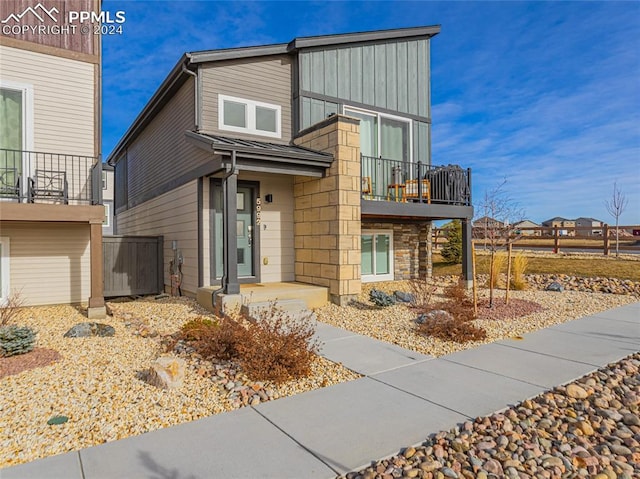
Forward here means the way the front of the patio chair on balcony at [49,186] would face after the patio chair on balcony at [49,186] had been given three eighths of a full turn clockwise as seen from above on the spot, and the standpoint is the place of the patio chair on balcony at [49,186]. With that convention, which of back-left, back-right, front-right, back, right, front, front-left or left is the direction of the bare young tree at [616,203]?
back-right

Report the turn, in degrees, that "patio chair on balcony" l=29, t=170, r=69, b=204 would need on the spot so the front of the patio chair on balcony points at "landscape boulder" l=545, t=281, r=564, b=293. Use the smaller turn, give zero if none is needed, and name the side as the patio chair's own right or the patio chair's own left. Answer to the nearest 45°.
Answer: approximately 90° to the patio chair's own left

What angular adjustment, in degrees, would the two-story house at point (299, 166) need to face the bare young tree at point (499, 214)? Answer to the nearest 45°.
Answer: approximately 45° to its left

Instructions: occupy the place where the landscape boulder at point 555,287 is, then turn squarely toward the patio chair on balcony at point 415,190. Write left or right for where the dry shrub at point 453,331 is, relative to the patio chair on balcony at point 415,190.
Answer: left

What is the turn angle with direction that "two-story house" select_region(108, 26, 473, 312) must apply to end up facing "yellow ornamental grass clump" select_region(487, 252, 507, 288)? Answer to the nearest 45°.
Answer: approximately 45° to its left

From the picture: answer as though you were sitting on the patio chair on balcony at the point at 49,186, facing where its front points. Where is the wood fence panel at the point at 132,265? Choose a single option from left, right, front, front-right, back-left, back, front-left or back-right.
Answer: back-left

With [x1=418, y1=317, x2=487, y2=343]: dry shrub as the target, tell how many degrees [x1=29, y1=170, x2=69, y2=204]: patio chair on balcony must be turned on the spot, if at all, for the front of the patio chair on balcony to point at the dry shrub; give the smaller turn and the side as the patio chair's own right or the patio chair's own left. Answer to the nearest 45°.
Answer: approximately 45° to the patio chair's own left

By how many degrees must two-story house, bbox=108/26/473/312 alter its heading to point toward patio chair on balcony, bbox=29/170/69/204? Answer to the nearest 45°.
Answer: approximately 135° to its right

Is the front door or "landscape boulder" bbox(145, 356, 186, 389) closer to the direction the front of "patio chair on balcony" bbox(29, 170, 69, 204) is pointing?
the landscape boulder

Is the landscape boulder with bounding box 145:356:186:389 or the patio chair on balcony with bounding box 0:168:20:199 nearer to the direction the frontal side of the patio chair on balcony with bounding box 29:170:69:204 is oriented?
the landscape boulder

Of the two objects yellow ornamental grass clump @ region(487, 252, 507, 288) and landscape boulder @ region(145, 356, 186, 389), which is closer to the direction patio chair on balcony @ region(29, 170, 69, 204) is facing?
the landscape boulder

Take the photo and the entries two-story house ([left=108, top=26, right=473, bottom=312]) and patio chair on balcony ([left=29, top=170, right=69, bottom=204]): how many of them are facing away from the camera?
0

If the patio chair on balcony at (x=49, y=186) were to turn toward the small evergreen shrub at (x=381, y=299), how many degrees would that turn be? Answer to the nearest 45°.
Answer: approximately 45° to its left

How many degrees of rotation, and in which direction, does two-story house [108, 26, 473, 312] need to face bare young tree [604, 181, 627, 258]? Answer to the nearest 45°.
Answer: approximately 90° to its left
